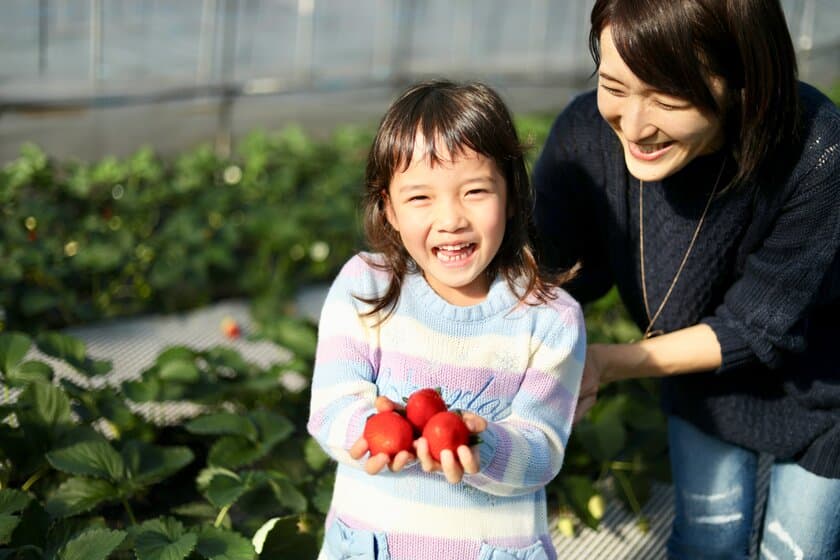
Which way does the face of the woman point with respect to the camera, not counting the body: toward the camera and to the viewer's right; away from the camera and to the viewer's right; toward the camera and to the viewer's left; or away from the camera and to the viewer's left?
toward the camera and to the viewer's left

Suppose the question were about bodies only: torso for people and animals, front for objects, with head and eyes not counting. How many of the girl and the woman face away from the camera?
0

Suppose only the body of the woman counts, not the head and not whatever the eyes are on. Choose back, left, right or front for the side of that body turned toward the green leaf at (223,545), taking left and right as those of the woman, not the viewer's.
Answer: front

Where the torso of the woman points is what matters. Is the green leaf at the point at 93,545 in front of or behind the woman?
in front

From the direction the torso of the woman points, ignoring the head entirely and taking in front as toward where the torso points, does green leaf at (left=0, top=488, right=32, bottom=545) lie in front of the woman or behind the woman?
in front

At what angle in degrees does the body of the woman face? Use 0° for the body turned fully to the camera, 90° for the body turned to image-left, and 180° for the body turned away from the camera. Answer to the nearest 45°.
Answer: approximately 45°

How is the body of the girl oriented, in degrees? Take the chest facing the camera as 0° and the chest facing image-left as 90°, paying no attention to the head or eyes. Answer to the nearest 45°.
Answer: approximately 0°

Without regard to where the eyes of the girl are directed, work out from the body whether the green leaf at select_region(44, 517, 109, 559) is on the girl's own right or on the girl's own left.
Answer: on the girl's own right

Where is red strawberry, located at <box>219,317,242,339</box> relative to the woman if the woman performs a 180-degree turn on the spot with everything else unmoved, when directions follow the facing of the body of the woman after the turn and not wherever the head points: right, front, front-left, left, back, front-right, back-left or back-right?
left

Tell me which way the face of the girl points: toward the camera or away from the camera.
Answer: toward the camera

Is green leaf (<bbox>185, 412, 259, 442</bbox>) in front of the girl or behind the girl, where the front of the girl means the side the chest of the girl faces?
behind

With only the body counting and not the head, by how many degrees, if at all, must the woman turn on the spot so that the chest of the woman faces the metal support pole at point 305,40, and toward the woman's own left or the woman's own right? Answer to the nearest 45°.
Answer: approximately 90° to the woman's own right

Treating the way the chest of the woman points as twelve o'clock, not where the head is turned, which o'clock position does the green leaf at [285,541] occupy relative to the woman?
The green leaf is roughly at 1 o'clock from the woman.
